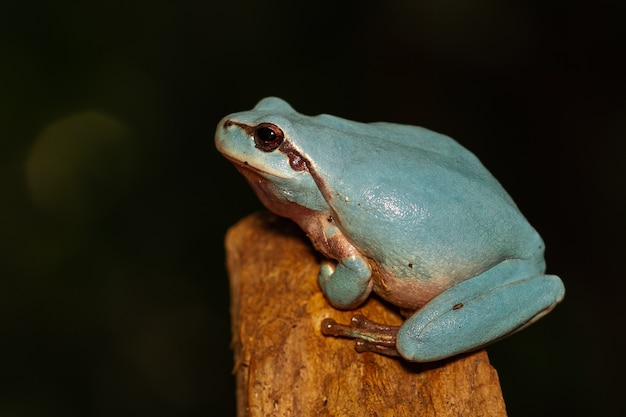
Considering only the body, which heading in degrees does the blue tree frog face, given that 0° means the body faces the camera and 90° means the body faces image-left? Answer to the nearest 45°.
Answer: approximately 90°
